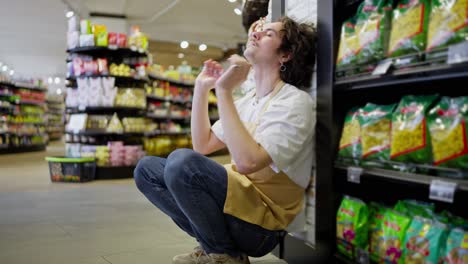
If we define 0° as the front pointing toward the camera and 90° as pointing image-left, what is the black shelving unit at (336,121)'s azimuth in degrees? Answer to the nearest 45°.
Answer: approximately 45°

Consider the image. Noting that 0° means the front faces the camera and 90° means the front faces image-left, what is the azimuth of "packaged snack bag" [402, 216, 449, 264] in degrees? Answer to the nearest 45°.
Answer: approximately 45°

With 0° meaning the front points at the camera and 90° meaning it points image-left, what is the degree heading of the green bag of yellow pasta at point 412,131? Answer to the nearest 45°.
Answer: approximately 45°
